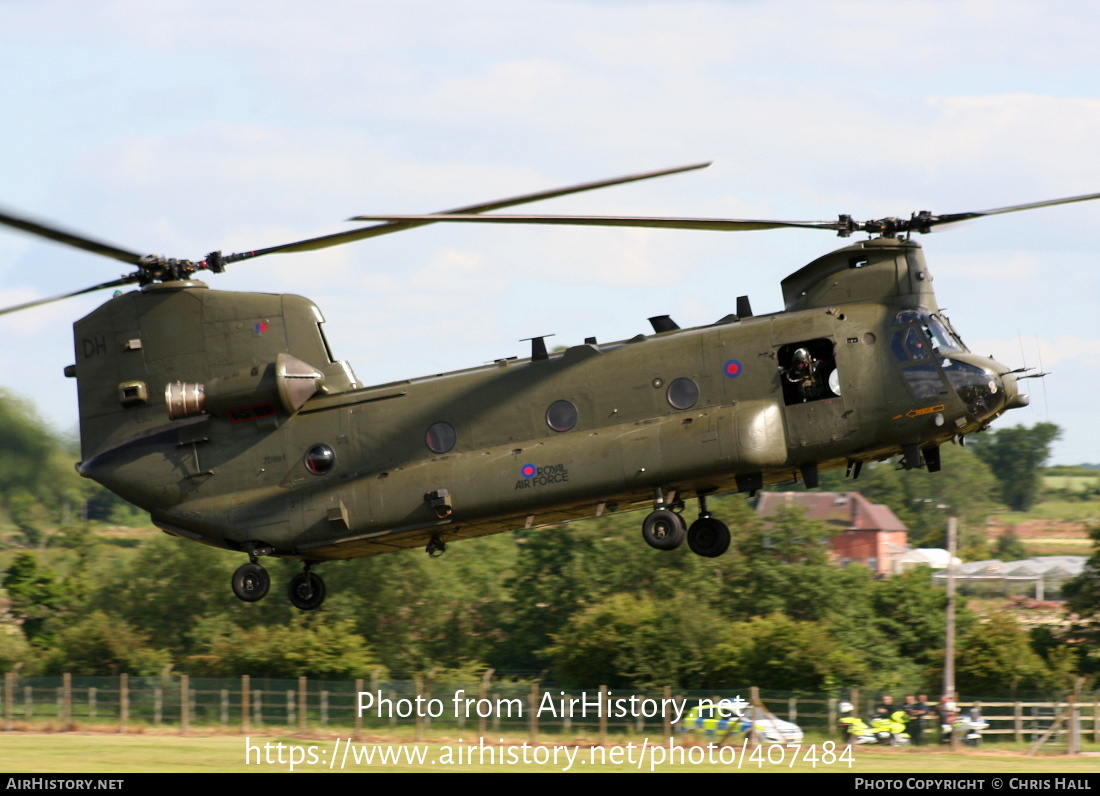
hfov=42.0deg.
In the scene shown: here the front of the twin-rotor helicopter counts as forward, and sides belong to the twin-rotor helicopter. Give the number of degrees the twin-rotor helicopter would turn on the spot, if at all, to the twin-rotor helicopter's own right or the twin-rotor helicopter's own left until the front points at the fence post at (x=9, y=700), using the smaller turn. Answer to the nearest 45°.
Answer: approximately 135° to the twin-rotor helicopter's own left

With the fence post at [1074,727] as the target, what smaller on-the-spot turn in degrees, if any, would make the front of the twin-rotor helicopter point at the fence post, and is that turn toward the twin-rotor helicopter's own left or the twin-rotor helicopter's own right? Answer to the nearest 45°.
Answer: approximately 45° to the twin-rotor helicopter's own left

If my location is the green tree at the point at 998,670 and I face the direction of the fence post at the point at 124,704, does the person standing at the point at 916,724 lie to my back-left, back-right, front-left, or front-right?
front-left

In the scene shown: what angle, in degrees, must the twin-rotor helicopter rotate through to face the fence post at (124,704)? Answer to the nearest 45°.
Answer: approximately 135° to its left

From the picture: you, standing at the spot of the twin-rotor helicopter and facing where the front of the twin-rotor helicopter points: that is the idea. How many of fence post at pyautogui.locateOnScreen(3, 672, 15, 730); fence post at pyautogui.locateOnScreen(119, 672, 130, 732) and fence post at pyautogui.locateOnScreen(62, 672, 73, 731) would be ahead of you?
0

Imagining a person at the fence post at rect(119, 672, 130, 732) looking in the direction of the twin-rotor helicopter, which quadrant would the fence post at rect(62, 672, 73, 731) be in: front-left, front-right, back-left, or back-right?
back-right

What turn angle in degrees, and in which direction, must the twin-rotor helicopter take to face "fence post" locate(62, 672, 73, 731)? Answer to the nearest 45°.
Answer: approximately 135° to its left

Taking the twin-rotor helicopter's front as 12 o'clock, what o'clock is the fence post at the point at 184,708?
The fence post is roughly at 8 o'clock from the twin-rotor helicopter.

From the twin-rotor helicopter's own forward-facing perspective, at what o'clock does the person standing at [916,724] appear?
The person standing is roughly at 10 o'clock from the twin-rotor helicopter.

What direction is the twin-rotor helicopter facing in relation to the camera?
to the viewer's right

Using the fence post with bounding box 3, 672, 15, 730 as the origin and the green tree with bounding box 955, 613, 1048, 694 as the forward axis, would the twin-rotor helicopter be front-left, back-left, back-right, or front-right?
front-right

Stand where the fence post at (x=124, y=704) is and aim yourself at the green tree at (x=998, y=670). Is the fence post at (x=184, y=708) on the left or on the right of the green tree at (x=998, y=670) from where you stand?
right

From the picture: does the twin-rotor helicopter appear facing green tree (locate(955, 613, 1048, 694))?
no
